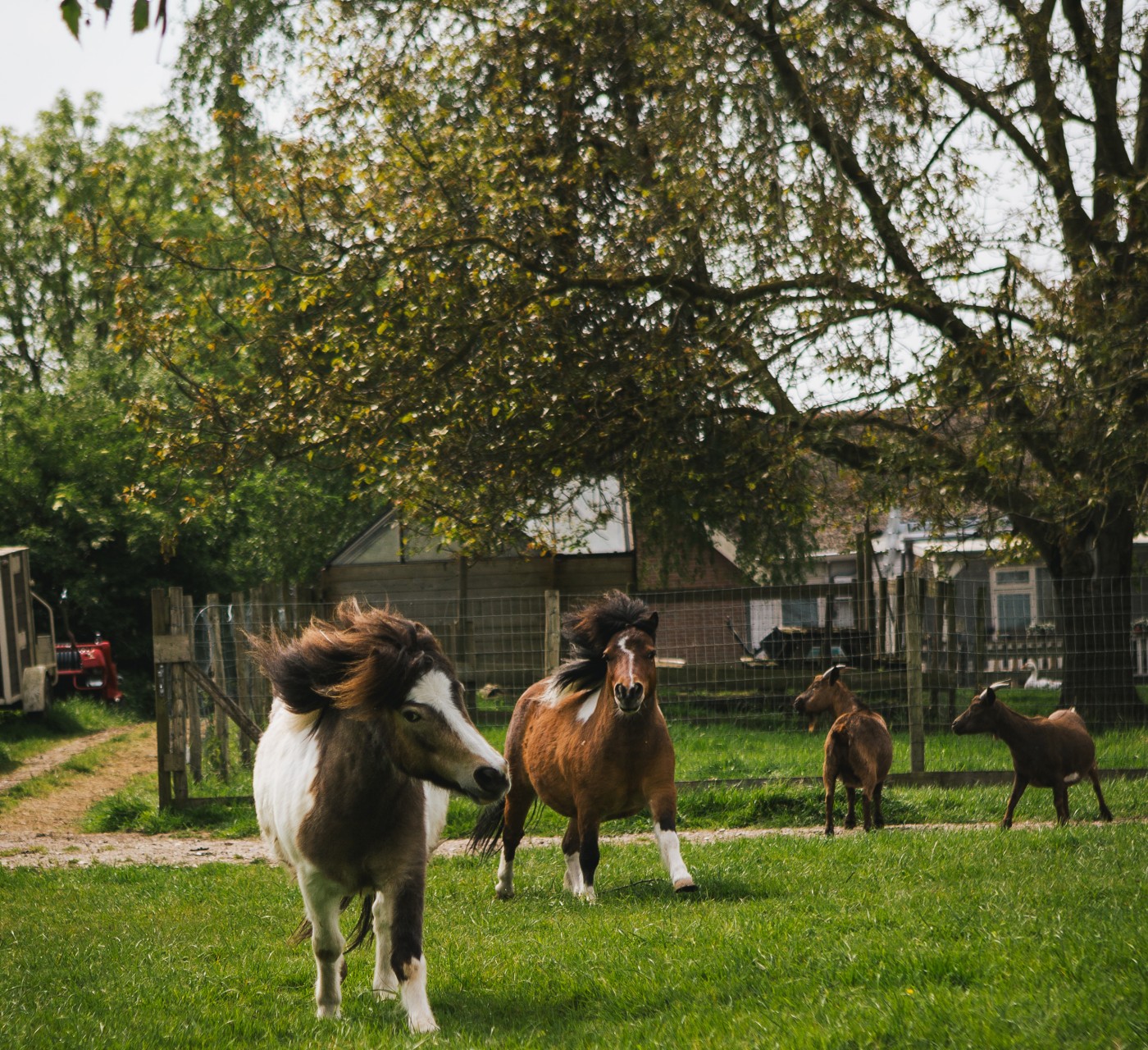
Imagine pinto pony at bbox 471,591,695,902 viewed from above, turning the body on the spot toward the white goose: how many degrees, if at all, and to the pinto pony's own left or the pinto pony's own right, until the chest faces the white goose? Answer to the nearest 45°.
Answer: approximately 90° to the pinto pony's own left

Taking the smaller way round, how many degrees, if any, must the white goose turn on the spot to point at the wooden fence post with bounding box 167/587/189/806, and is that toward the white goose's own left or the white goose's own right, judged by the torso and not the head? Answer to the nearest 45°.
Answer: approximately 45° to the white goose's own left

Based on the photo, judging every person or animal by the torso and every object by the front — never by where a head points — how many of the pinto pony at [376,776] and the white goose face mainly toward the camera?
1

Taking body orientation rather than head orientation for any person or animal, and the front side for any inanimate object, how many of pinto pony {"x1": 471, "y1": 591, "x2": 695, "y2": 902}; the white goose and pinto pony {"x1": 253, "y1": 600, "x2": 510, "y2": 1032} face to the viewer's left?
1

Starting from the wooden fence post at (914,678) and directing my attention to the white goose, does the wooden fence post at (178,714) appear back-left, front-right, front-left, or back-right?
back-left

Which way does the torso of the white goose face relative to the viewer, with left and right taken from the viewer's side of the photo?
facing to the left of the viewer

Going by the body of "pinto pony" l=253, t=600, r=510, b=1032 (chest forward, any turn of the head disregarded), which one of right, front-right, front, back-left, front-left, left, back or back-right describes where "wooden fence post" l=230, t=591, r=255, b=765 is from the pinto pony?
back

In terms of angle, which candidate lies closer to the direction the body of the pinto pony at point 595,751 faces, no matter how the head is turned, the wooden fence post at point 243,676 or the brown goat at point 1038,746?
the brown goat
